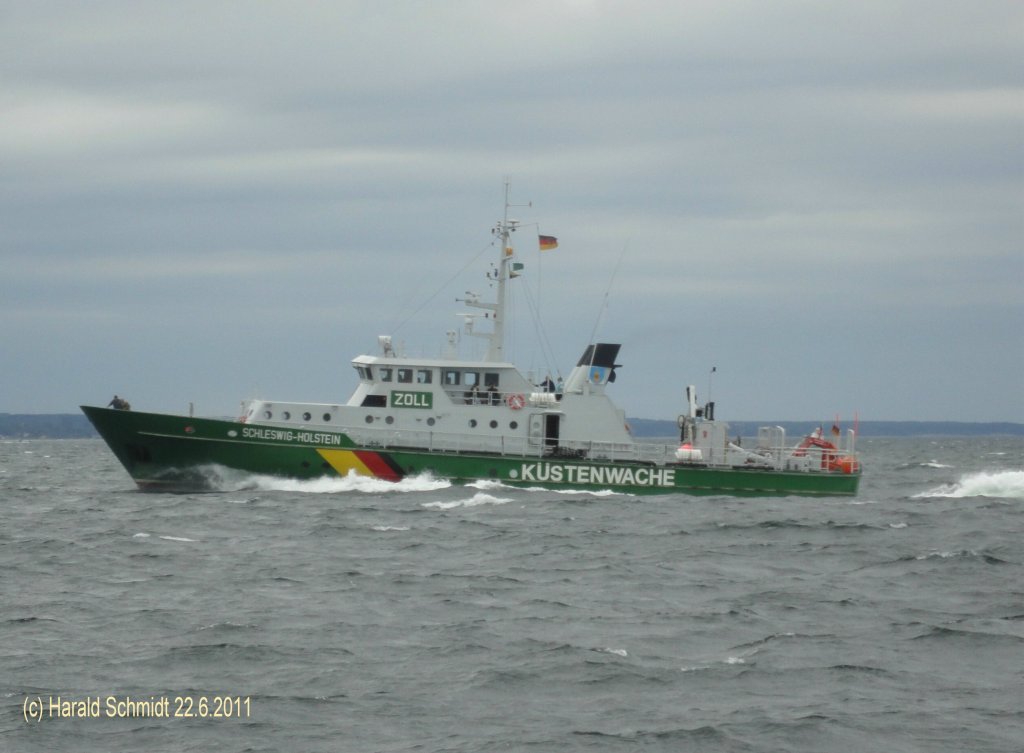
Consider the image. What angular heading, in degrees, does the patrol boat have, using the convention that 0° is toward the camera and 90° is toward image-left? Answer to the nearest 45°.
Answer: approximately 90°
